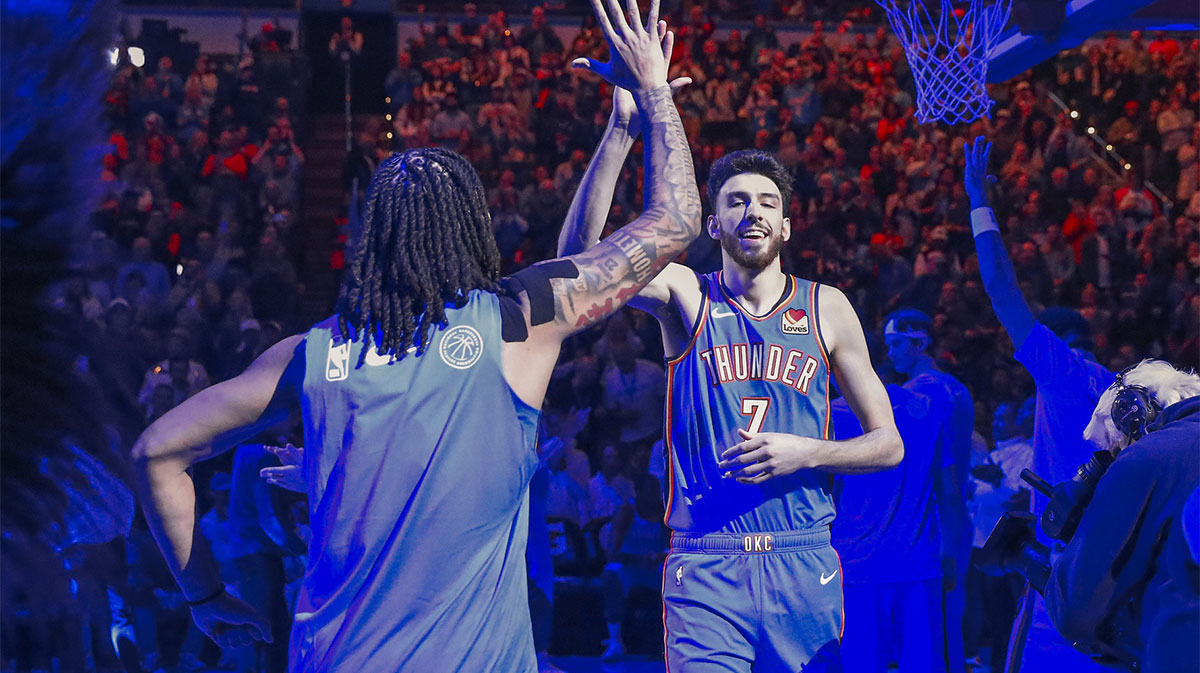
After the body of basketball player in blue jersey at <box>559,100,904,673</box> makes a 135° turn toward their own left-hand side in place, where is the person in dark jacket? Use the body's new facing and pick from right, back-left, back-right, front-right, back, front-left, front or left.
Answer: right

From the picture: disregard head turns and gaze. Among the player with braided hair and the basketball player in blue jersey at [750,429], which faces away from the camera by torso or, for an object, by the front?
the player with braided hair

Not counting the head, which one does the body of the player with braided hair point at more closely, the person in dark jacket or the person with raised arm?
the person with raised arm

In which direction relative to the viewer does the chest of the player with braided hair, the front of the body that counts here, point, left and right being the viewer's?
facing away from the viewer

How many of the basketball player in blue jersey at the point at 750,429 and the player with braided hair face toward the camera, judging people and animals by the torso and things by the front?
1

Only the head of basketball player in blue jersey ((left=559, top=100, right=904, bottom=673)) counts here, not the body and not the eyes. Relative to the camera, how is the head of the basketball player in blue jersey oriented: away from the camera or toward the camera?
toward the camera

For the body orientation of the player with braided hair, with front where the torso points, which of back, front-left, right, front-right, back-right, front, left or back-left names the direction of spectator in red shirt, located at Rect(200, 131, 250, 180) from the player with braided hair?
front

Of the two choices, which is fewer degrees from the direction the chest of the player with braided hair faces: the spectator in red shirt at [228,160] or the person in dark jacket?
the spectator in red shirt

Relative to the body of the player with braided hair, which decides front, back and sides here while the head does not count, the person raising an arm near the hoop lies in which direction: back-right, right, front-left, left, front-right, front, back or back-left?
front-right

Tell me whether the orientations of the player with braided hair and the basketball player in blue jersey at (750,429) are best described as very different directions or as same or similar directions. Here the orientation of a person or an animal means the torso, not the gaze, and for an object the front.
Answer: very different directions

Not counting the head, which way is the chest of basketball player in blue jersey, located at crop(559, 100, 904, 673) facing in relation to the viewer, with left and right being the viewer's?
facing the viewer

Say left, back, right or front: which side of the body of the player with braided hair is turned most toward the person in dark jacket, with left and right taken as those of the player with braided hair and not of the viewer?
right

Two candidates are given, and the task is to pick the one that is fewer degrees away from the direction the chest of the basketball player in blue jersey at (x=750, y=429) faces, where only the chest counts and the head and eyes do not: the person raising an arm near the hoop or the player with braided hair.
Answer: the player with braided hair
